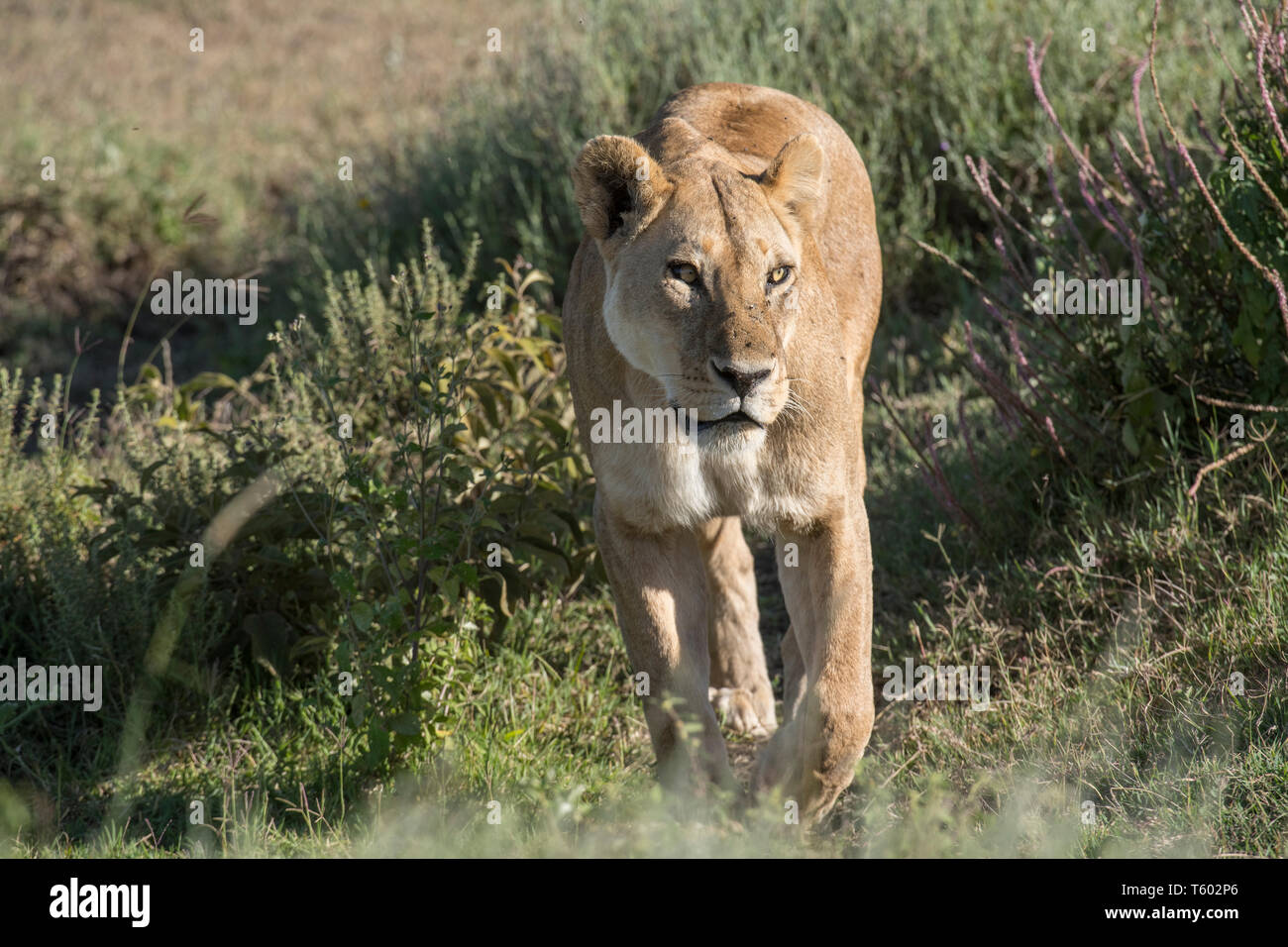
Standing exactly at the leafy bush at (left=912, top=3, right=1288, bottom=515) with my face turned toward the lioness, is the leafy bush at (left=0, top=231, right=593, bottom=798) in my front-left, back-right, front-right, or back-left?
front-right

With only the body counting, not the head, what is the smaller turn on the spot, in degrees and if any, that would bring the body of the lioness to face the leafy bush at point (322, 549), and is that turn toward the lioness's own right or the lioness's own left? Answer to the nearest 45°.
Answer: approximately 135° to the lioness's own right

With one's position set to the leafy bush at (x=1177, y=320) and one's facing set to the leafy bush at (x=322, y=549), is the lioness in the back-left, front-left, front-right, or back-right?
front-left

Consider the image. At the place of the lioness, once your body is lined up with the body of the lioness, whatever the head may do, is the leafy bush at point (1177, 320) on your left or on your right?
on your left

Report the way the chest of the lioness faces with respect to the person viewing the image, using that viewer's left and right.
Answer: facing the viewer

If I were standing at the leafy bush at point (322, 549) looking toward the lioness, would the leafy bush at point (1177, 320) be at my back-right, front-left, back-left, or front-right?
front-left
